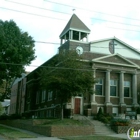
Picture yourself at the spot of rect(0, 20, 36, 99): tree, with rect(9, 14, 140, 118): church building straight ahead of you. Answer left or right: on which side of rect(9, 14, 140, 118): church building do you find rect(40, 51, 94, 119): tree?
right

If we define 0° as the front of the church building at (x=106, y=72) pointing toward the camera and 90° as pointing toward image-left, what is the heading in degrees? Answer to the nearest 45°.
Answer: approximately 315°

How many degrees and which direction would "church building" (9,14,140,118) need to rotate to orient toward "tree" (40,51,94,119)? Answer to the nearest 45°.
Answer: approximately 90° to its right

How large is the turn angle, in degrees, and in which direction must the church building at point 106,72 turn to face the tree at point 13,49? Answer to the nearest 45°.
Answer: approximately 135° to its right
